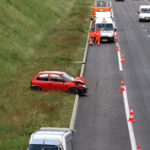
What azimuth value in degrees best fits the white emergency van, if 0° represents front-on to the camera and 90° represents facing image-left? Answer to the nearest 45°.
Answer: approximately 0°

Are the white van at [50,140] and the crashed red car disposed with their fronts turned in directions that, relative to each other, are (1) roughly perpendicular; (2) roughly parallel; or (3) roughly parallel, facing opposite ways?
roughly perpendicular

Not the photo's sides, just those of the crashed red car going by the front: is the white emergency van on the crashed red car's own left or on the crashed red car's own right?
on the crashed red car's own left

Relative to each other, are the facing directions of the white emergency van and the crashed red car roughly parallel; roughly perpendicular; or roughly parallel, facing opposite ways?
roughly perpendicular

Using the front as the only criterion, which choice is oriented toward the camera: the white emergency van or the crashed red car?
the white emergency van

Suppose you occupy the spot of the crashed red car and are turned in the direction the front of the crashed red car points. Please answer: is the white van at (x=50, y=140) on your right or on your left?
on your right

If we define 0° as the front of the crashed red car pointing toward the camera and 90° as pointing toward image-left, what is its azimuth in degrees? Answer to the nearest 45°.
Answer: approximately 270°
